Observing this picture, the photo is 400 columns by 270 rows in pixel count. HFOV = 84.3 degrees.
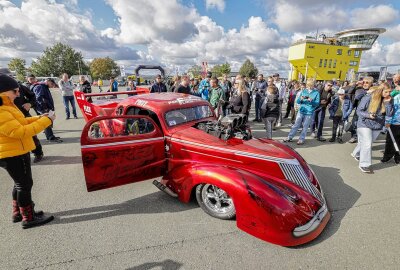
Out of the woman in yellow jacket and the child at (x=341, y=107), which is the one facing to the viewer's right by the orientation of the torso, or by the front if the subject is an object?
the woman in yellow jacket

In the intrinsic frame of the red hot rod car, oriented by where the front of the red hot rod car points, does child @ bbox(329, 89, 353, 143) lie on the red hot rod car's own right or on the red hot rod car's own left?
on the red hot rod car's own left

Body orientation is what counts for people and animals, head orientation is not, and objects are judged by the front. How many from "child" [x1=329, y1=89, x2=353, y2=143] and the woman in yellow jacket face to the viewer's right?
1

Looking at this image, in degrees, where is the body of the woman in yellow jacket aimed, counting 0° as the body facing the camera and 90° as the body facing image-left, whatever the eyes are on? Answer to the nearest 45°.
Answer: approximately 270°

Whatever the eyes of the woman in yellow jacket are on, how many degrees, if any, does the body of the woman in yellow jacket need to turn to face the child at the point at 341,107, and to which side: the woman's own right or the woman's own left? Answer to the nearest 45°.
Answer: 0° — they already face them

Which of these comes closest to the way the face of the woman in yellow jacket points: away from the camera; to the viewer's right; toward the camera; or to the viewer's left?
to the viewer's right

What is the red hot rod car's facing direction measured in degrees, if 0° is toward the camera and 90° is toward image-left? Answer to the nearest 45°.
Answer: approximately 315°

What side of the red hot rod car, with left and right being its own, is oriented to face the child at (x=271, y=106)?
left
